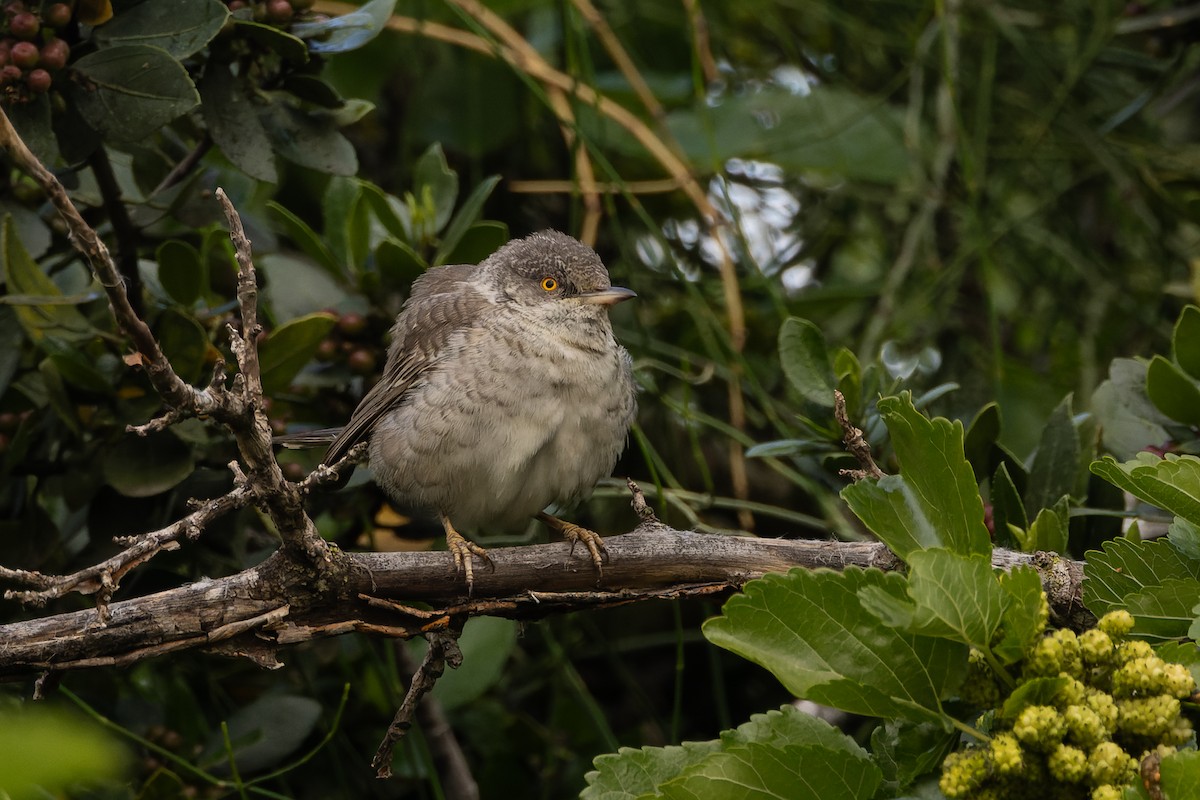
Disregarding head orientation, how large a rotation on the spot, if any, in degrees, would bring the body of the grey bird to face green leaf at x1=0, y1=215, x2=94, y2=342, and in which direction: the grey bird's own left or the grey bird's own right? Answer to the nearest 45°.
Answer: approximately 135° to the grey bird's own right

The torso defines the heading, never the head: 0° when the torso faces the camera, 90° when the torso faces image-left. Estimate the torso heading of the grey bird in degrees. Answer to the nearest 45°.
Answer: approximately 315°
